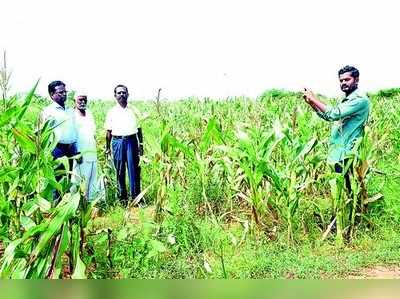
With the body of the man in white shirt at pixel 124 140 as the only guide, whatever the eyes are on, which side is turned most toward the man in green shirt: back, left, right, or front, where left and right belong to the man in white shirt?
left

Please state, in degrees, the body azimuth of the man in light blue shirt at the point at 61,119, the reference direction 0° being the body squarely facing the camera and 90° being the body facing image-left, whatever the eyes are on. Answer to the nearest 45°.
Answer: approximately 315°

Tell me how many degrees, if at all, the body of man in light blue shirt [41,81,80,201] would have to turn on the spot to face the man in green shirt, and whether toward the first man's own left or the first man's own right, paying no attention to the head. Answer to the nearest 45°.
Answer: approximately 45° to the first man's own left
